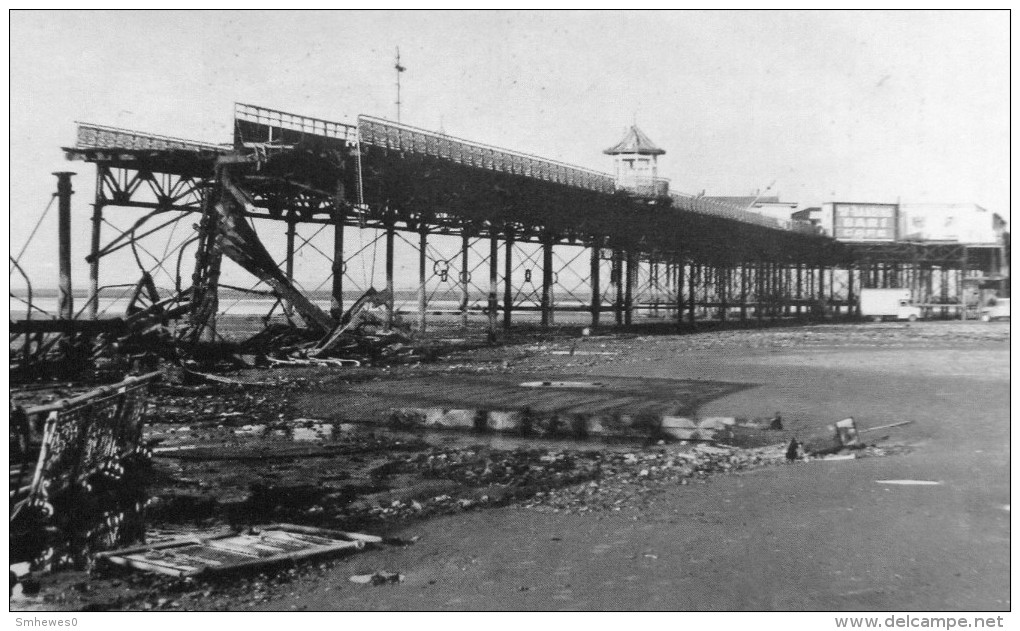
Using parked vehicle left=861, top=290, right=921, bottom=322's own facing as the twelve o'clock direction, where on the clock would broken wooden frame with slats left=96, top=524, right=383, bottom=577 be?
The broken wooden frame with slats is roughly at 3 o'clock from the parked vehicle.

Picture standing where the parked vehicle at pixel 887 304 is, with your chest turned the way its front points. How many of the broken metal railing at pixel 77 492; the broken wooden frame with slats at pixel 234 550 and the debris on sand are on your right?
3

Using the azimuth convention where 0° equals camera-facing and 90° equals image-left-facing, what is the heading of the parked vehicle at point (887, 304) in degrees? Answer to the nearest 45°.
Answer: approximately 270°

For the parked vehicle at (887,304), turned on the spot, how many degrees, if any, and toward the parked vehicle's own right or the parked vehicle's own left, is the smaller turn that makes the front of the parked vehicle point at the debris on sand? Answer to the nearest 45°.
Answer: approximately 90° to the parked vehicle's own right

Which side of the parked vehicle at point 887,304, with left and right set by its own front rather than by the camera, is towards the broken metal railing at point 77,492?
right
